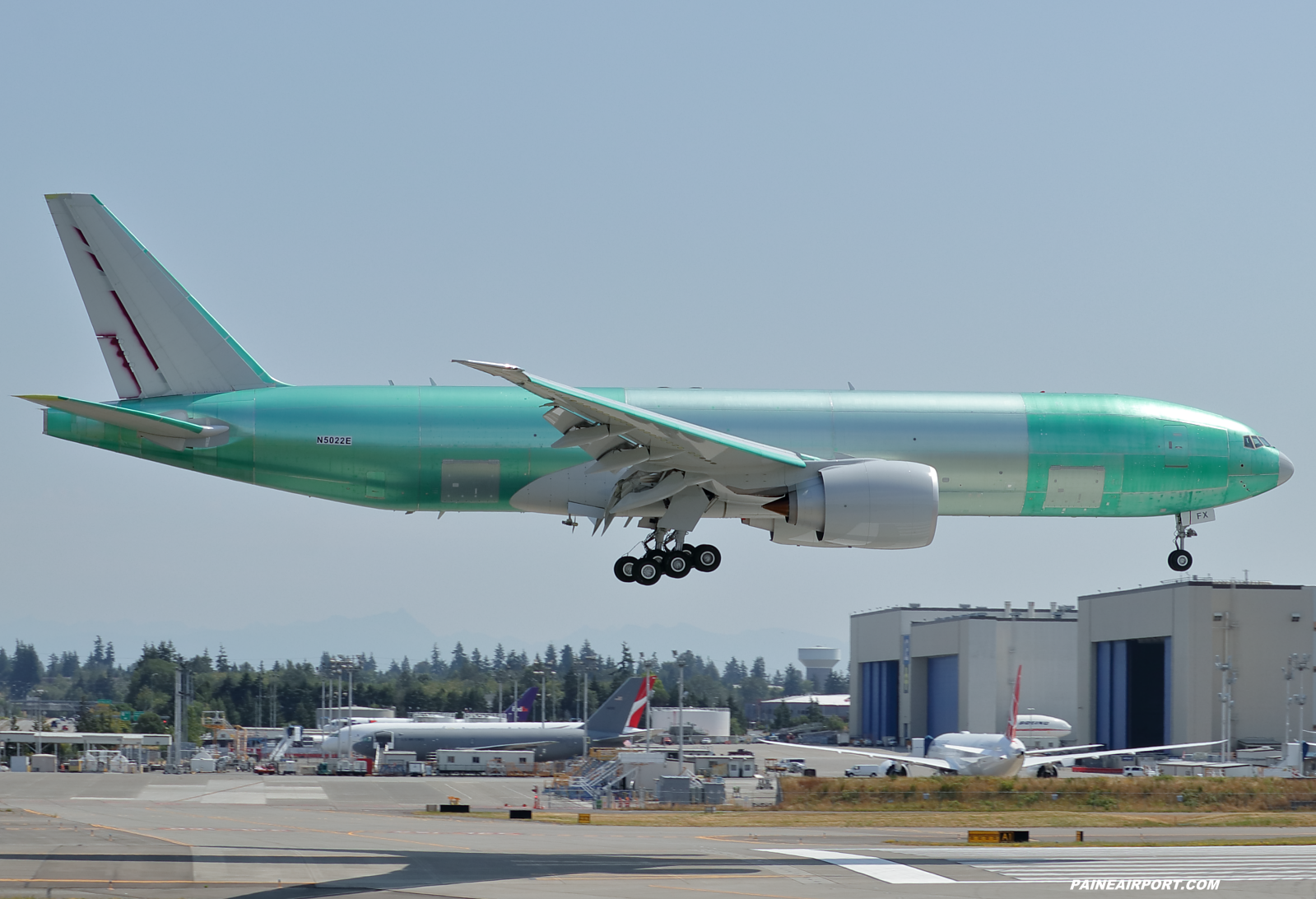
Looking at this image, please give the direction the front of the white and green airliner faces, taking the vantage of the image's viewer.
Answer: facing to the right of the viewer
